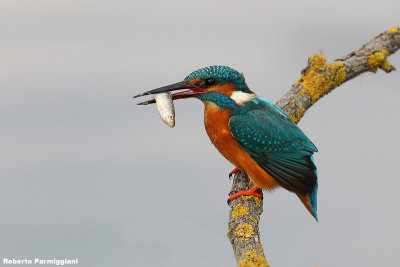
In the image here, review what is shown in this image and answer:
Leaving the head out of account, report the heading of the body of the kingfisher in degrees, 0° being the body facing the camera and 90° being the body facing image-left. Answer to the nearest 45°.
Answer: approximately 90°
